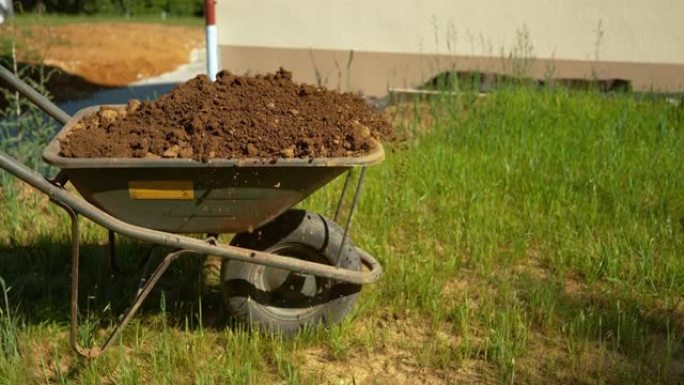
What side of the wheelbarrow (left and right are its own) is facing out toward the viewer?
right

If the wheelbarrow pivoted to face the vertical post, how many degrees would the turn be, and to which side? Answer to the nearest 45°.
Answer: approximately 90° to its left
